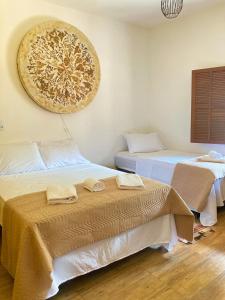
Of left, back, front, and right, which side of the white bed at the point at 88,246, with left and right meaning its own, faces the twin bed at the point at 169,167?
left

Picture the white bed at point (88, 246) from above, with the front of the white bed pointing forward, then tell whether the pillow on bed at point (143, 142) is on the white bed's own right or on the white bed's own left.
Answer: on the white bed's own left

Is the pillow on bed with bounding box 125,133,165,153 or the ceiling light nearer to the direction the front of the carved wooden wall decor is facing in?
the ceiling light

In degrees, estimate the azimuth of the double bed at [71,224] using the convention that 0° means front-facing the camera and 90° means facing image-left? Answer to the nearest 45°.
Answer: approximately 315°

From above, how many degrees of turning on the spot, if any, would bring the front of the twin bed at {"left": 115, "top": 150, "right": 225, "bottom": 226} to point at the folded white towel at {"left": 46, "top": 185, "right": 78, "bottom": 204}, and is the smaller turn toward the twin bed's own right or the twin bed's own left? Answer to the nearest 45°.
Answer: approximately 90° to the twin bed's own right

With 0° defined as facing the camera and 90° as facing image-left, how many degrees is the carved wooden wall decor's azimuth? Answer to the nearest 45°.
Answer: approximately 315°

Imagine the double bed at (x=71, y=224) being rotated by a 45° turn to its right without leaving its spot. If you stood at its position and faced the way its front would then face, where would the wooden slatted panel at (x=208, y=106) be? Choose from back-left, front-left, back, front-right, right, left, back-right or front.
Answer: back-left

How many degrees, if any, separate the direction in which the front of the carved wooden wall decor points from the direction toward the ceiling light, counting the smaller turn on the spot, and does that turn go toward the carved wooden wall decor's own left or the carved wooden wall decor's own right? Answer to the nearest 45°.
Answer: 0° — it already faces it

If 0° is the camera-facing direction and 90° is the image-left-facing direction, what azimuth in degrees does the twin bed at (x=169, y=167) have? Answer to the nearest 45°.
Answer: approximately 315°

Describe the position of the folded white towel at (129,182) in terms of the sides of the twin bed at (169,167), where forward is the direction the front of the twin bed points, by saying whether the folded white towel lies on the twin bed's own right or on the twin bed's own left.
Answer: on the twin bed's own right

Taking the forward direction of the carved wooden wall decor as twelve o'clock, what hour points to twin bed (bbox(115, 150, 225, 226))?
The twin bed is roughly at 11 o'clock from the carved wooden wall decor.

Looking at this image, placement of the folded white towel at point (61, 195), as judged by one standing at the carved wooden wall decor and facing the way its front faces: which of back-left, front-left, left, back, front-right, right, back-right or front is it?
front-right
